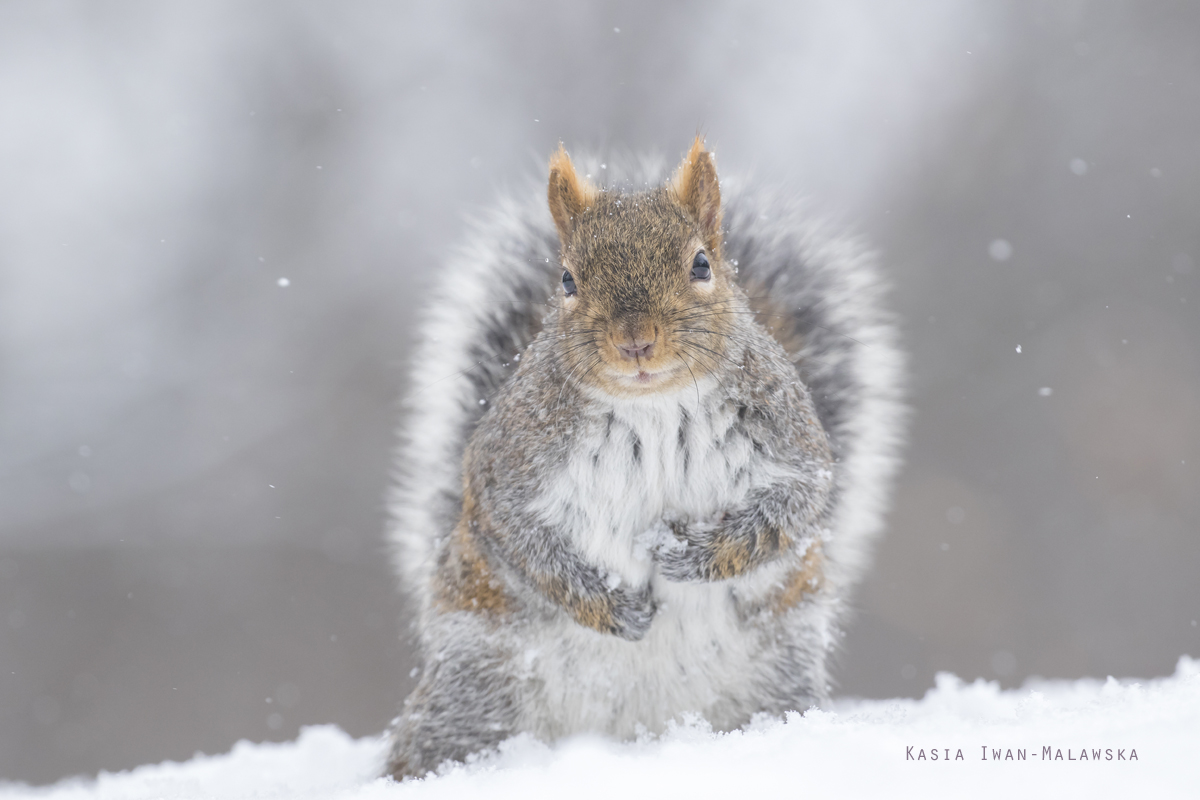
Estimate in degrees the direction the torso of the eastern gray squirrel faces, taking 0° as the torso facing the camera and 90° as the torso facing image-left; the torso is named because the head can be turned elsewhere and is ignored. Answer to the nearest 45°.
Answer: approximately 0°
